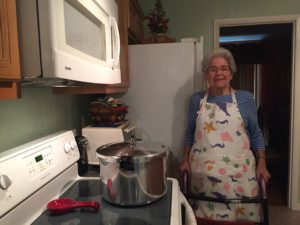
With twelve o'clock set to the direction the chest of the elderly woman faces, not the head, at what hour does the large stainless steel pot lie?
The large stainless steel pot is roughly at 1 o'clock from the elderly woman.

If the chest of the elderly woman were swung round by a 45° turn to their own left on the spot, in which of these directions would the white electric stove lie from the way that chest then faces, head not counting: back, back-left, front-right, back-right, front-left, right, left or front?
right

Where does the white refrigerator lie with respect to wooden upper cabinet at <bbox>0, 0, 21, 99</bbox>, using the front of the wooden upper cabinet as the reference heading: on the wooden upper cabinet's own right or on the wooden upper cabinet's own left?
on the wooden upper cabinet's own left

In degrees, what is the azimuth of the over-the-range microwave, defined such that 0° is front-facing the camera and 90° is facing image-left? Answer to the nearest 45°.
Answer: approximately 315°

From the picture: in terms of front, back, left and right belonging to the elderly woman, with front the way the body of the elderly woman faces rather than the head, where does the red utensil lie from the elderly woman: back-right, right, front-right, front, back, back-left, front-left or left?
front-right

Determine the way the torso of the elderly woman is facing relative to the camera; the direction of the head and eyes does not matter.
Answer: toward the camera

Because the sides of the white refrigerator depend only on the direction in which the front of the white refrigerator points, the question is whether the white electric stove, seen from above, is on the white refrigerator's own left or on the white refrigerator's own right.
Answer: on the white refrigerator's own right

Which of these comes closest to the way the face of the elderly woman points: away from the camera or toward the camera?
toward the camera

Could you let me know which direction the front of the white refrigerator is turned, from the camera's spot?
facing to the right of the viewer

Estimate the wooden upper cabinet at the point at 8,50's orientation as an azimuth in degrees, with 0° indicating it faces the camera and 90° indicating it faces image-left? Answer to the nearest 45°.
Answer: approximately 315°

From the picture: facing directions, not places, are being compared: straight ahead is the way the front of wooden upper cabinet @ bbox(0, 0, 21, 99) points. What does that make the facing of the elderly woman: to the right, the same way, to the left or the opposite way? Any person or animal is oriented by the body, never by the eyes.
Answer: to the right
